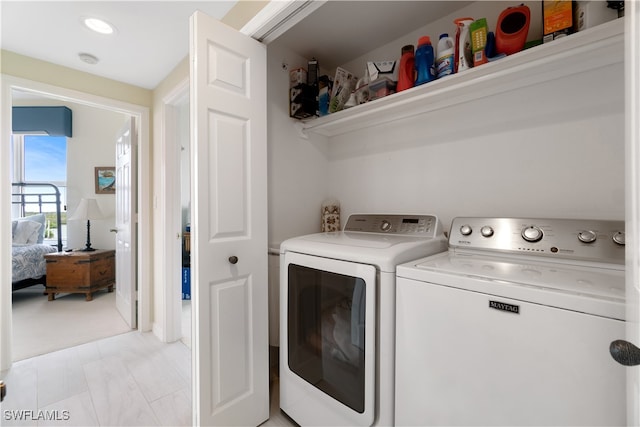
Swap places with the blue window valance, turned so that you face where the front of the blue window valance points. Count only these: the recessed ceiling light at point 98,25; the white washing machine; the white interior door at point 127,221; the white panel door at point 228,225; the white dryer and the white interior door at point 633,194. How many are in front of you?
6

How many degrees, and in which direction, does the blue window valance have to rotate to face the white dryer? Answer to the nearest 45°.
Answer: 0° — it already faces it

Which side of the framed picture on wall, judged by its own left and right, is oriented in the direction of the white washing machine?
front

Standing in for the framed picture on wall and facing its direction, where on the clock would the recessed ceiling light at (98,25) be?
The recessed ceiling light is roughly at 12 o'clock from the framed picture on wall.

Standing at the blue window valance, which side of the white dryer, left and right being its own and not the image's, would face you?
right

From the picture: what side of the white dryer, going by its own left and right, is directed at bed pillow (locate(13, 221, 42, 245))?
right

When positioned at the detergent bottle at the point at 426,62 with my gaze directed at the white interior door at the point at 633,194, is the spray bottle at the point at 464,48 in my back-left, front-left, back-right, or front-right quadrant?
front-left

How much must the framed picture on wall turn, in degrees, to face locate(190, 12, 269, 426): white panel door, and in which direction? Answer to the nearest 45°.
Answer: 0° — it already faces it

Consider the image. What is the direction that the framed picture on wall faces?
toward the camera

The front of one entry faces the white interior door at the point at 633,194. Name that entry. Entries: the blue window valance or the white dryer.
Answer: the blue window valance

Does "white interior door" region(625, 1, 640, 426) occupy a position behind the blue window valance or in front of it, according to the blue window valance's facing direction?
in front

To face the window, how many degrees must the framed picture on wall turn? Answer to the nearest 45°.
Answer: approximately 135° to its right

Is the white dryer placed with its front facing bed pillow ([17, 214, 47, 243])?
no

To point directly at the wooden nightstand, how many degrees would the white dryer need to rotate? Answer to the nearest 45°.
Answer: approximately 90° to its right

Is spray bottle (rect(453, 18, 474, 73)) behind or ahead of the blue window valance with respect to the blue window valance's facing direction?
ahead

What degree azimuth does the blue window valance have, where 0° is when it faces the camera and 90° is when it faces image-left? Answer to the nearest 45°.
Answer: approximately 0°
